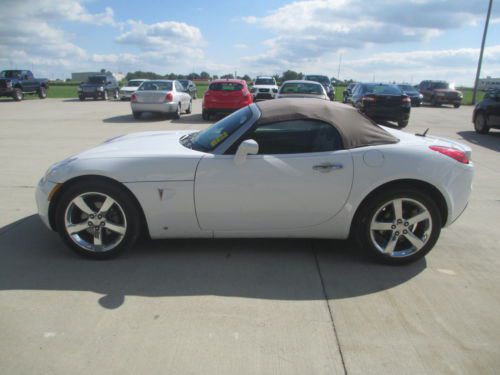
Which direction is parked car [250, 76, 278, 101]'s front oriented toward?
toward the camera

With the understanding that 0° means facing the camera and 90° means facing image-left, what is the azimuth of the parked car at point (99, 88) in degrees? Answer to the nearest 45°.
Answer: approximately 45°

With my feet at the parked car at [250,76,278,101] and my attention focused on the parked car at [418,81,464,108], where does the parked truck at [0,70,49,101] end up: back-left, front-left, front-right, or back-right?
back-right

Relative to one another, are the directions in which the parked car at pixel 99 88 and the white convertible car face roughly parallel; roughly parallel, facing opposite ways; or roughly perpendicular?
roughly perpendicular

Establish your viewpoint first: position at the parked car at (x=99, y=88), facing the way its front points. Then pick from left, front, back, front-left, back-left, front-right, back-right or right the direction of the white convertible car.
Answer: front-left

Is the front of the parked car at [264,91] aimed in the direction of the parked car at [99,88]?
no

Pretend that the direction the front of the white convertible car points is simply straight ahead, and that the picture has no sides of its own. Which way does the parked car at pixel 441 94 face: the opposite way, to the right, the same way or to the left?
to the left

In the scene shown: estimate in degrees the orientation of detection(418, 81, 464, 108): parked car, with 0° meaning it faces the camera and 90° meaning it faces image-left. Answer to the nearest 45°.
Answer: approximately 315°

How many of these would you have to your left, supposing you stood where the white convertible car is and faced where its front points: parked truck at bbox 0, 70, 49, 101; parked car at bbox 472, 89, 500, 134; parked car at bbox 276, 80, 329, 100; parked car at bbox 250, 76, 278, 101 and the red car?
0

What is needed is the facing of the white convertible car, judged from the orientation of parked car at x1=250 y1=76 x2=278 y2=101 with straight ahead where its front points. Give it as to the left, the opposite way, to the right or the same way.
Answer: to the right

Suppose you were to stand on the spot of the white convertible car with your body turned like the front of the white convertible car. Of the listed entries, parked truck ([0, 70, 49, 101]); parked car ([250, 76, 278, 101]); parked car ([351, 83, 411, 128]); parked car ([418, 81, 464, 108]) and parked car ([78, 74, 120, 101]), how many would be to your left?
0

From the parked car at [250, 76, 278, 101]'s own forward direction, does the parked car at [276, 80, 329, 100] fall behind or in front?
in front

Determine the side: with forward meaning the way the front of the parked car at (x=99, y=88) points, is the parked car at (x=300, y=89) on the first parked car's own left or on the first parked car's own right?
on the first parked car's own left

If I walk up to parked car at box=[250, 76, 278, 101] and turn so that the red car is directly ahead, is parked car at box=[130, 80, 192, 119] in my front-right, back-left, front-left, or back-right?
front-right

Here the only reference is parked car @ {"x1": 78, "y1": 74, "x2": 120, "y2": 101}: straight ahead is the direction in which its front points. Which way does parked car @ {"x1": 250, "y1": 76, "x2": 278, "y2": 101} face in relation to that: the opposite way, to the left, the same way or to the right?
the same way

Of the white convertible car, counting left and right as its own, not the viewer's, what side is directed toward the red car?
right

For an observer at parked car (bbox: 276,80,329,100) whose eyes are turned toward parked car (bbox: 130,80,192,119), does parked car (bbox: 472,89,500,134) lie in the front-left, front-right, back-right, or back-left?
back-left

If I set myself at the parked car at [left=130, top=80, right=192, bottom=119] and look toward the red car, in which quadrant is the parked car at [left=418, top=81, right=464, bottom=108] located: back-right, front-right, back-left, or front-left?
front-left

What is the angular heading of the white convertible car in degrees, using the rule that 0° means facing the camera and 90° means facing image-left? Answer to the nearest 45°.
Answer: approximately 90°

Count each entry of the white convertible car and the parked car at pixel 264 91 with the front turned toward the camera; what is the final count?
1
